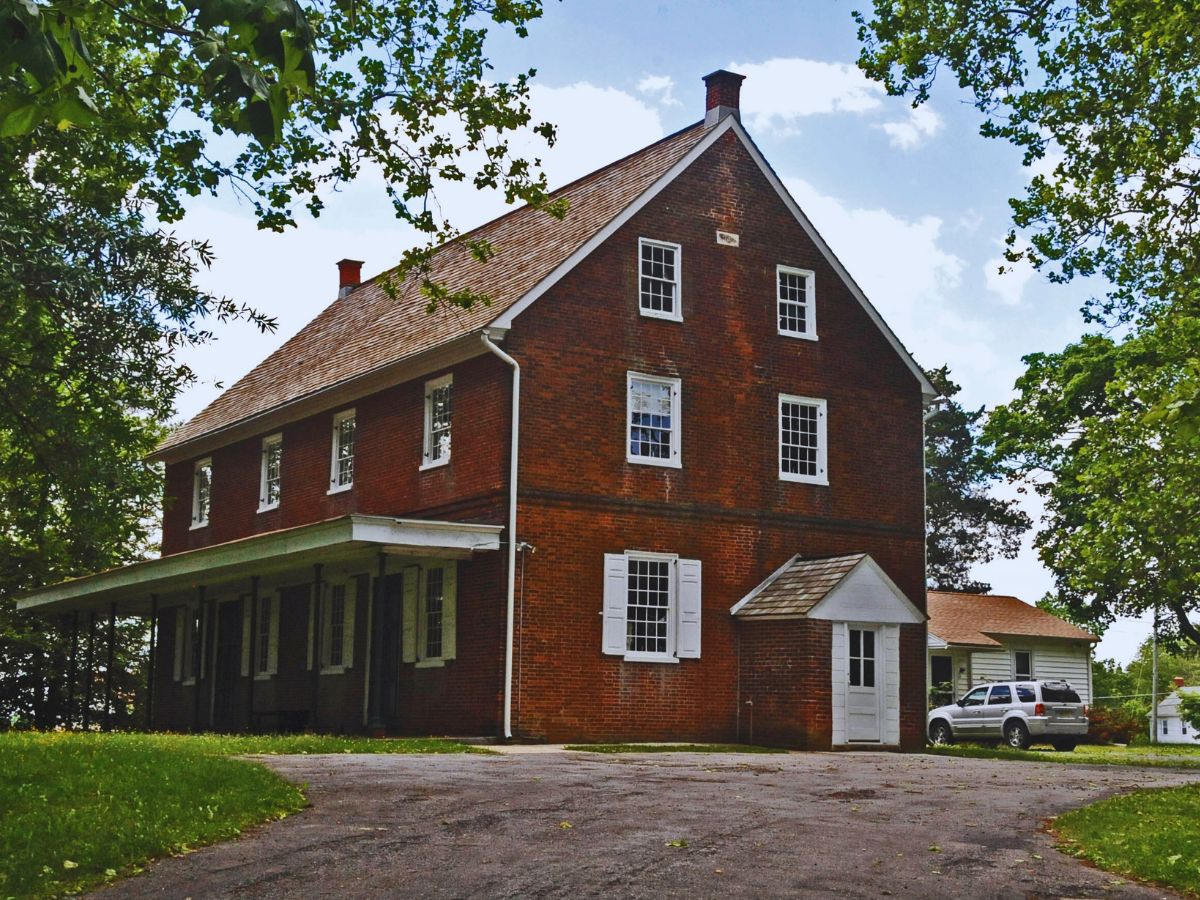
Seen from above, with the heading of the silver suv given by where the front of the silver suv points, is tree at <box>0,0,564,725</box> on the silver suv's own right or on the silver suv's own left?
on the silver suv's own left

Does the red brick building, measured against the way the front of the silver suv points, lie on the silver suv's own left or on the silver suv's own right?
on the silver suv's own left

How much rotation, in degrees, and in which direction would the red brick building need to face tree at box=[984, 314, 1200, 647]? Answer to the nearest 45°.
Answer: approximately 135° to its left

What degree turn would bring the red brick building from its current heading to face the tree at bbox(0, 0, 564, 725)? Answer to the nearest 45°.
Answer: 0° — it already faces it

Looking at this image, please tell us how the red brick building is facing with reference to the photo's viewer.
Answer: facing the viewer and to the left of the viewer

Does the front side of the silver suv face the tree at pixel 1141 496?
no

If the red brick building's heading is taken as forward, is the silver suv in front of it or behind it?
behind

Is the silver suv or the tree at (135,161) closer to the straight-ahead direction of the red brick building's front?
the tree
